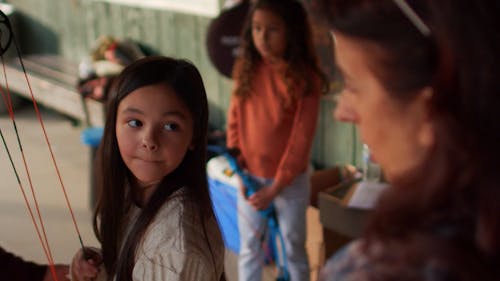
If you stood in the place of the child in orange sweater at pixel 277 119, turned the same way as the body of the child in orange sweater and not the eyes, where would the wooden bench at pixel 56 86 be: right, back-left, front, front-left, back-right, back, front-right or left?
right

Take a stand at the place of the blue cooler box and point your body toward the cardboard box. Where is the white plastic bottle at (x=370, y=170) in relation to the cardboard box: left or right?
left

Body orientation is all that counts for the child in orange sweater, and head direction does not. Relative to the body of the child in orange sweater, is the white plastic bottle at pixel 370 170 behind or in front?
behind

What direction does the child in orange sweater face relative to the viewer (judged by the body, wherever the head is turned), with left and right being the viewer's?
facing the viewer and to the left of the viewer
